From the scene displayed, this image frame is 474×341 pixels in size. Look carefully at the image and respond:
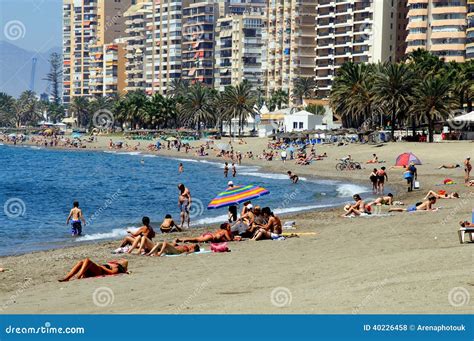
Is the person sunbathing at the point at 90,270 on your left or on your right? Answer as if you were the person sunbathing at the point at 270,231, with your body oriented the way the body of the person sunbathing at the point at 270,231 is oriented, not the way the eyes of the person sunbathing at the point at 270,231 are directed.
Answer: on your left

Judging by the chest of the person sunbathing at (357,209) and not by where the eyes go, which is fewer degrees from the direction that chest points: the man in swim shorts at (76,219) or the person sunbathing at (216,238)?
the man in swim shorts

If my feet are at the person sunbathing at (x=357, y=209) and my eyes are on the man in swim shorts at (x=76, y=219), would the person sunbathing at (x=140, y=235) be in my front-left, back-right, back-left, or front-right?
front-left

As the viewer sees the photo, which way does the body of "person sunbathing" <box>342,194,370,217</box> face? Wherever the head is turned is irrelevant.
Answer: to the viewer's left

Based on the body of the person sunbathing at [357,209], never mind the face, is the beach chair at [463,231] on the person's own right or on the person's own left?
on the person's own left

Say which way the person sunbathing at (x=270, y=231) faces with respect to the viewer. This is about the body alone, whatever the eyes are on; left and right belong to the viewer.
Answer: facing to the left of the viewer

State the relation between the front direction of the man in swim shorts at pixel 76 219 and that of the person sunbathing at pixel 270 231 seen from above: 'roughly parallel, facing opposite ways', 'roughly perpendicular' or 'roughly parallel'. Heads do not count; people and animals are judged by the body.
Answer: roughly perpendicular

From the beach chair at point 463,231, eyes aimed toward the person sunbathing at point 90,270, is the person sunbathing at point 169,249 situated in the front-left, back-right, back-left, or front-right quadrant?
front-right

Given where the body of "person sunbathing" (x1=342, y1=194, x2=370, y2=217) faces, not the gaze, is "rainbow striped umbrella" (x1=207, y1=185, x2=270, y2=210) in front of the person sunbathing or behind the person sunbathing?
in front

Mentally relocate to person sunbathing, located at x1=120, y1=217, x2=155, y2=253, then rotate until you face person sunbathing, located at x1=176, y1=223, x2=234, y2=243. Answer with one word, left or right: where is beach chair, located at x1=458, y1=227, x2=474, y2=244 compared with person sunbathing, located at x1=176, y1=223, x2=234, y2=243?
right
